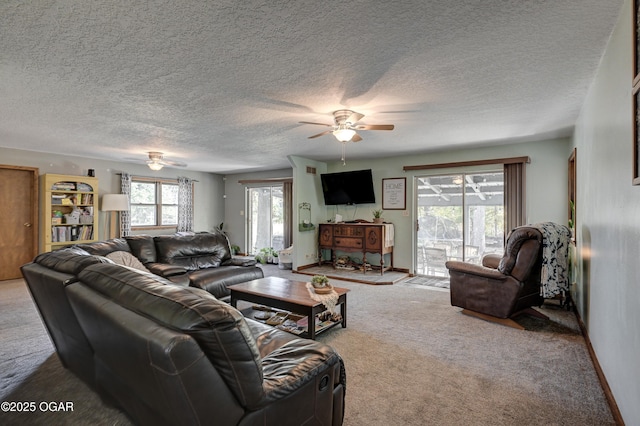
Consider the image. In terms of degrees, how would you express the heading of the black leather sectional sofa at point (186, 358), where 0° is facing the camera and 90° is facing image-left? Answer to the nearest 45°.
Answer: approximately 225°

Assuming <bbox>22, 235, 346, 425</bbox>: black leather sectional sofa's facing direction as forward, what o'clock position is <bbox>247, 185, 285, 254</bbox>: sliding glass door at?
The sliding glass door is roughly at 11 o'clock from the black leather sectional sofa.

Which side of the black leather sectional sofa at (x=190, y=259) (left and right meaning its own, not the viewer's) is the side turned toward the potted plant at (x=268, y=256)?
left

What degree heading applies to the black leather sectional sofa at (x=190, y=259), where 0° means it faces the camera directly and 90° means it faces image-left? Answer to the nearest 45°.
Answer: approximately 315°

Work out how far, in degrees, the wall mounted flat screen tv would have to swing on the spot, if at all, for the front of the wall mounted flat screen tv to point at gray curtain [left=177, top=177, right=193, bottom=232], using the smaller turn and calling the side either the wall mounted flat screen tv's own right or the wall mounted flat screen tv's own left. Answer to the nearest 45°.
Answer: approximately 45° to the wall mounted flat screen tv's own right

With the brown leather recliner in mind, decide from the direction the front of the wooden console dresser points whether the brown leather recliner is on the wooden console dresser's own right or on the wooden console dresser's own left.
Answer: on the wooden console dresser's own left

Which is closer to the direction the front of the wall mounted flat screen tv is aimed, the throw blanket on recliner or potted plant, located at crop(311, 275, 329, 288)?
the potted plant
